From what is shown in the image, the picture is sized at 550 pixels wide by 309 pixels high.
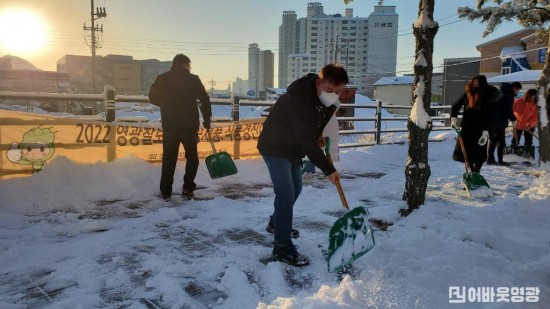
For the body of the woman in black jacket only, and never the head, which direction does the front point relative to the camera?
toward the camera

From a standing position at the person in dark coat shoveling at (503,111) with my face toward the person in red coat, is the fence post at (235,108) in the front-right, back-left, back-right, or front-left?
back-left

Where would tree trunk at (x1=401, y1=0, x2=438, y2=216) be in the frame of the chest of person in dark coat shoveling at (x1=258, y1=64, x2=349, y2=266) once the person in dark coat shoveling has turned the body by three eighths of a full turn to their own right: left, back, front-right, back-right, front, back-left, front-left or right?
back-right

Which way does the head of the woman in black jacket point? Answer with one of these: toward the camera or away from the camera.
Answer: toward the camera

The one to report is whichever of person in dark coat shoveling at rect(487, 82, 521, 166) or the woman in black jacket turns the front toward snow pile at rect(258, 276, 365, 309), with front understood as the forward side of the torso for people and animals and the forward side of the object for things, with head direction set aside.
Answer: the woman in black jacket

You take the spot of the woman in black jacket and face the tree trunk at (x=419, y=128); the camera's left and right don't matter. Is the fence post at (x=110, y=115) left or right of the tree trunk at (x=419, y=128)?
right

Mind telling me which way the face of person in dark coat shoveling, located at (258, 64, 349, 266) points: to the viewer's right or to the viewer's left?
to the viewer's right

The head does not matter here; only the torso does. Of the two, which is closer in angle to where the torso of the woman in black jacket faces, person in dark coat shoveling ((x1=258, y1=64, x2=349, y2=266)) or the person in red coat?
the person in dark coat shoveling

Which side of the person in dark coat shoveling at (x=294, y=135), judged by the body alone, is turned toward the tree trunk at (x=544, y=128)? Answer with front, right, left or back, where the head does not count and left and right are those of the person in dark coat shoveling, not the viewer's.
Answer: left

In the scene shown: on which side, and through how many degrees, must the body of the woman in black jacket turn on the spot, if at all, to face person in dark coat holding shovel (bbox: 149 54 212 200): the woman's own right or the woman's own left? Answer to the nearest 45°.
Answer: approximately 45° to the woman's own right

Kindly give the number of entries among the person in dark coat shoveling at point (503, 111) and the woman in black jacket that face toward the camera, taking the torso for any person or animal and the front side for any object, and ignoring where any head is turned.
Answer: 1

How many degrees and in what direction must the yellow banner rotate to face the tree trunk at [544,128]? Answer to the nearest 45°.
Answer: approximately 45° to its left

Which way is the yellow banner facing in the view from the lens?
facing the viewer and to the right of the viewer
